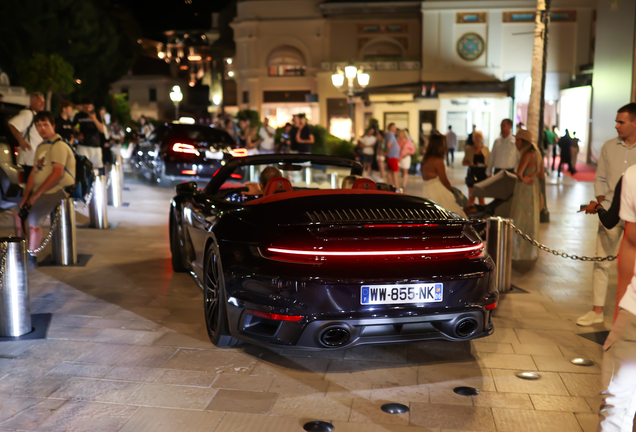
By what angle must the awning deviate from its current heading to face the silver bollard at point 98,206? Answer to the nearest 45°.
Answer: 0° — it already faces it

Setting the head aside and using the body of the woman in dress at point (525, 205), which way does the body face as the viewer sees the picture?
to the viewer's left

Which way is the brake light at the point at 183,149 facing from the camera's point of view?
toward the camera

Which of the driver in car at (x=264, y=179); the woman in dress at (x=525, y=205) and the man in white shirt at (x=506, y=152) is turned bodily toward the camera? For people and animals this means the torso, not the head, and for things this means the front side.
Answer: the man in white shirt

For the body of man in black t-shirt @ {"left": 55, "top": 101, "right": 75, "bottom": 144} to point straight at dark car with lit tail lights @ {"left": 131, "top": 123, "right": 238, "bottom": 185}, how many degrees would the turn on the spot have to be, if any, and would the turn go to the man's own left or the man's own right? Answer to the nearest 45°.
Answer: approximately 90° to the man's own left

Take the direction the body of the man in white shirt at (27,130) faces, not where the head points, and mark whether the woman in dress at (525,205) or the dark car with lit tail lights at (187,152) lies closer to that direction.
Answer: the woman in dress

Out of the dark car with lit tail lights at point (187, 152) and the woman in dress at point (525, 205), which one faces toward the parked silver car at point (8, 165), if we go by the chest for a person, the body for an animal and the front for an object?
the woman in dress

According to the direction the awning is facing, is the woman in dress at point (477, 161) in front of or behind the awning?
in front

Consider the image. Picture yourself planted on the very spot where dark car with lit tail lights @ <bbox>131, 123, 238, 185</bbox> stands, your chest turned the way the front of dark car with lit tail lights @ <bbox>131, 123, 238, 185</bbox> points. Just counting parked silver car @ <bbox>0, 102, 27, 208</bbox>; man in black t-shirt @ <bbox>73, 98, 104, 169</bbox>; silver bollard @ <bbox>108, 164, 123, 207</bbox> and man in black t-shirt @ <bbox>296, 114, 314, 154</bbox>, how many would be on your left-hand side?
3

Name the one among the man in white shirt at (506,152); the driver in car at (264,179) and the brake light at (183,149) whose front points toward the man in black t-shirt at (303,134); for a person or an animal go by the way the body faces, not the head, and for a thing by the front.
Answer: the driver in car

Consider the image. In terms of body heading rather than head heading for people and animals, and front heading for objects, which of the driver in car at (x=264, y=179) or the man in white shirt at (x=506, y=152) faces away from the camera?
the driver in car

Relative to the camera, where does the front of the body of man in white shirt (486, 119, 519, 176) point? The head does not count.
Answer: toward the camera

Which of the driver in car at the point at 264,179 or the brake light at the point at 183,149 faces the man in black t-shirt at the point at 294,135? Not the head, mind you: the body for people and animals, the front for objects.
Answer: the driver in car

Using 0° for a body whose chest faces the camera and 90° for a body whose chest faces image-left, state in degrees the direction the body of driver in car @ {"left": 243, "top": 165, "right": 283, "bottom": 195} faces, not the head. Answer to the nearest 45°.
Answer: approximately 180°

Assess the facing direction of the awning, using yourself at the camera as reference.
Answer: facing the viewer
